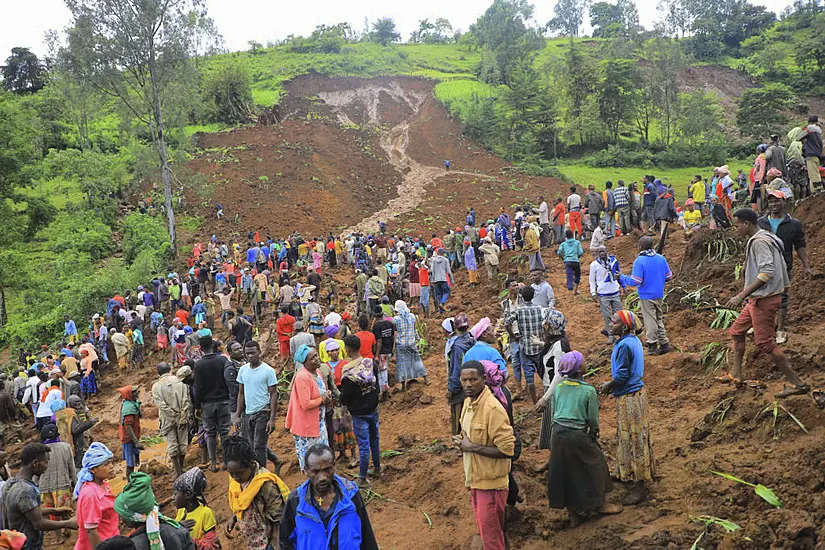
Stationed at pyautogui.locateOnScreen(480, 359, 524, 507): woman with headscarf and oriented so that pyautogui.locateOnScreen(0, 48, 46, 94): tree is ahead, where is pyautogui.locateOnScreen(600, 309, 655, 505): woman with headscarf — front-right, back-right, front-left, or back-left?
back-right

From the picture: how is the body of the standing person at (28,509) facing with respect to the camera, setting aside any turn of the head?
to the viewer's right

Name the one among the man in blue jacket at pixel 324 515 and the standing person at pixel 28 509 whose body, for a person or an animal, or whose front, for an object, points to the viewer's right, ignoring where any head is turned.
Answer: the standing person

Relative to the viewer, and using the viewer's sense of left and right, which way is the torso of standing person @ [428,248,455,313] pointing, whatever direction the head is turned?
facing away from the viewer

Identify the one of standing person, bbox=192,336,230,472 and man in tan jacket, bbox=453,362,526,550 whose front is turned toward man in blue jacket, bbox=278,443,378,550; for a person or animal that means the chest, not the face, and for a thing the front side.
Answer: the man in tan jacket
